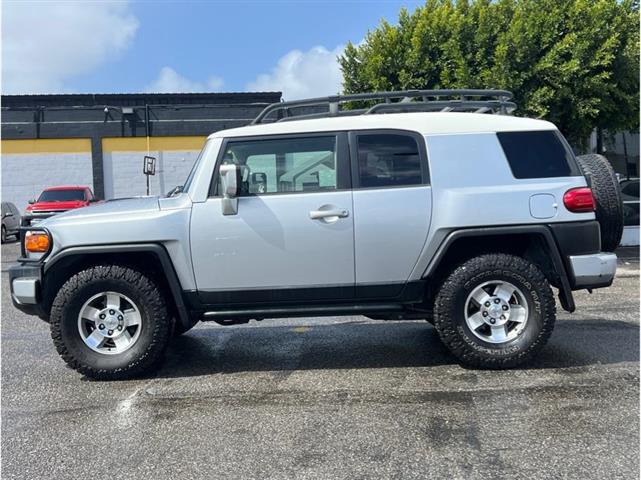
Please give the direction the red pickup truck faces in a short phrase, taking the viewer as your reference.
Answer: facing the viewer and to the left of the viewer

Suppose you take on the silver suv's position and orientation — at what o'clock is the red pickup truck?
The red pickup truck is roughly at 2 o'clock from the silver suv.

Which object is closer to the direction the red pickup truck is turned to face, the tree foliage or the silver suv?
the silver suv

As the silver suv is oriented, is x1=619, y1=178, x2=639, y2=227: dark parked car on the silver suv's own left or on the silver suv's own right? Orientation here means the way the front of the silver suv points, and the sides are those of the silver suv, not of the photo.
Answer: on the silver suv's own right

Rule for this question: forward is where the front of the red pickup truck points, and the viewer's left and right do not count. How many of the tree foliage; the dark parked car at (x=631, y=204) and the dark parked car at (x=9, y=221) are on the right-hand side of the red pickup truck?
1

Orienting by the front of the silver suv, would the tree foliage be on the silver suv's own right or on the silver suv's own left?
on the silver suv's own right

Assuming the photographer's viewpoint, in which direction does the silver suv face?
facing to the left of the viewer

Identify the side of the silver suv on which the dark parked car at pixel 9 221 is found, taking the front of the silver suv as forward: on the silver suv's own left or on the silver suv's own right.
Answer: on the silver suv's own right

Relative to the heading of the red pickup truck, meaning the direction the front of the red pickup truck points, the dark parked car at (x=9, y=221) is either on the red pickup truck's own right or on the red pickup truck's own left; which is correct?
on the red pickup truck's own right

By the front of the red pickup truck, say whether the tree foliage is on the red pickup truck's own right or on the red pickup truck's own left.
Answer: on the red pickup truck's own left

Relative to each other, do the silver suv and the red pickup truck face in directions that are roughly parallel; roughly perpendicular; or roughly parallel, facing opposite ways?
roughly perpendicular

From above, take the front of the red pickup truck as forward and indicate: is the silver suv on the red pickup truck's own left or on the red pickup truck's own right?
on the red pickup truck's own left

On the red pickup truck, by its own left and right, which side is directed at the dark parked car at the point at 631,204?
left

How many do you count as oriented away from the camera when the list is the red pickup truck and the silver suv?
0
